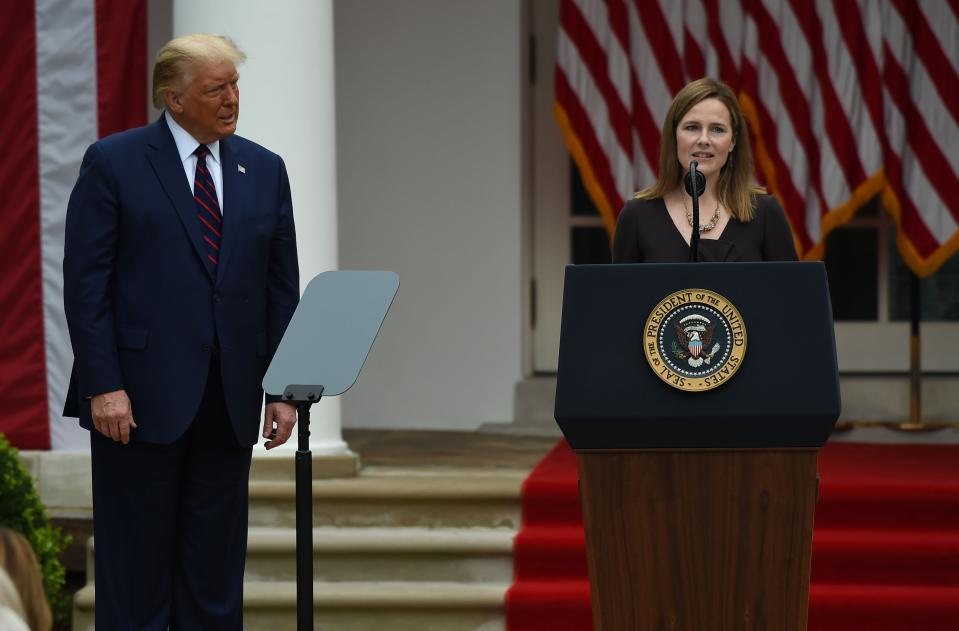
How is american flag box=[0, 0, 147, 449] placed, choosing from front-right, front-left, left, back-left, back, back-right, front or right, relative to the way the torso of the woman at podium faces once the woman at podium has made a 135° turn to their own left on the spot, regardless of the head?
left

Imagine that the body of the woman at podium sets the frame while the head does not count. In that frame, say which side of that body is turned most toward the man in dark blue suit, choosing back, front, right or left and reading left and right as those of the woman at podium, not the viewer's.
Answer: right

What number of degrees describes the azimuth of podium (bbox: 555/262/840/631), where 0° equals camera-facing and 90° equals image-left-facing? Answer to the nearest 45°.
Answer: approximately 0°

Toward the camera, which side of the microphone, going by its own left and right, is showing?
back

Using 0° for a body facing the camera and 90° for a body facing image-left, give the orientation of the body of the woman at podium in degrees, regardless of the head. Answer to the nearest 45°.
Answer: approximately 0°

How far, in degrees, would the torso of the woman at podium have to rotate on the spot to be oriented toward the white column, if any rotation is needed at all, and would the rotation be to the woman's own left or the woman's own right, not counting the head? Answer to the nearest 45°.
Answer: approximately 135° to the woman's own right

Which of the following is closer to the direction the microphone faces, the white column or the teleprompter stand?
the white column

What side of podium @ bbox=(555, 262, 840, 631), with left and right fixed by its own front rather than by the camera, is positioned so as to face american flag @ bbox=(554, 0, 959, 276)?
back

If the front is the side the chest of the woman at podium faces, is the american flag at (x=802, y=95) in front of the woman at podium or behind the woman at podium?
behind
